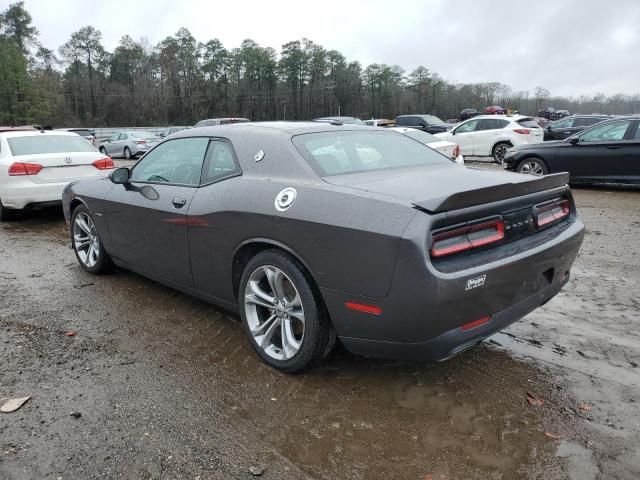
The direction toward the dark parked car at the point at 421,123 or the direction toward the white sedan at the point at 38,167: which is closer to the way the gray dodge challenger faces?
the white sedan

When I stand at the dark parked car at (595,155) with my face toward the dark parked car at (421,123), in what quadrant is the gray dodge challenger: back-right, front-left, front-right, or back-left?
back-left

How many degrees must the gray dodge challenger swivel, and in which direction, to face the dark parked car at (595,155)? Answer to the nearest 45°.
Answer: approximately 90° to its right

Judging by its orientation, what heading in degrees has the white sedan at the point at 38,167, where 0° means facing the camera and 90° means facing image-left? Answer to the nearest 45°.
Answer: approximately 135°

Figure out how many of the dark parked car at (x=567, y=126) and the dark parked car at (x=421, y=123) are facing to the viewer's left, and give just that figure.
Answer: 1

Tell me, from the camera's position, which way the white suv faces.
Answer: facing away from the viewer and to the left of the viewer

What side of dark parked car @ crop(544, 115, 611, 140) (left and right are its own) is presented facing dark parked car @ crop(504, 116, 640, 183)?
left

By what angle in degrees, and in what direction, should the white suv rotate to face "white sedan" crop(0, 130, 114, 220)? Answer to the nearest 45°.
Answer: approximately 90° to its left

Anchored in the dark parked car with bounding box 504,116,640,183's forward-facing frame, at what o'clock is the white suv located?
The white suv is roughly at 2 o'clock from the dark parked car.

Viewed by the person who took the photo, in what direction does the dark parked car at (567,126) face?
facing to the left of the viewer

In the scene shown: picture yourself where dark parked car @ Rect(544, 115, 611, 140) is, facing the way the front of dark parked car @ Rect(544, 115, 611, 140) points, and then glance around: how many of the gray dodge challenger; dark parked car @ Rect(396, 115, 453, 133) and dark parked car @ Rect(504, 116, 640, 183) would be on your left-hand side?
2

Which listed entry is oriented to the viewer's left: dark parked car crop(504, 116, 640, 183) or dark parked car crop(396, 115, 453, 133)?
dark parked car crop(504, 116, 640, 183)

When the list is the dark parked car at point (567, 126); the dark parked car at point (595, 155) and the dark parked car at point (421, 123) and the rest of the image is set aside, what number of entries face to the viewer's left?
2

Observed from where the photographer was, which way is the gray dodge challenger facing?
facing away from the viewer and to the left of the viewer

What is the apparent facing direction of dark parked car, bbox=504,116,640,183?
to the viewer's left

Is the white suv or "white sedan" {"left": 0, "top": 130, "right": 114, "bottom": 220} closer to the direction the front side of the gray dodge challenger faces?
the white sedan
